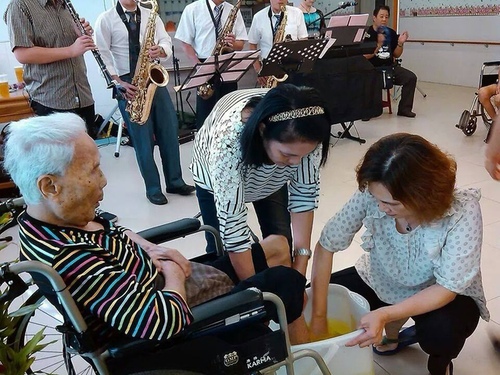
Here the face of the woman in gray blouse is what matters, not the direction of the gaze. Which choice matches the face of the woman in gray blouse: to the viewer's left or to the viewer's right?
to the viewer's left

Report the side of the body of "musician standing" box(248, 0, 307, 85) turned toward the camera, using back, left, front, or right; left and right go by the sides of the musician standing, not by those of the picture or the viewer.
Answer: front

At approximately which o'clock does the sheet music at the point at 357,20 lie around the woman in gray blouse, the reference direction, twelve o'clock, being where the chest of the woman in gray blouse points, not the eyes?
The sheet music is roughly at 4 o'clock from the woman in gray blouse.

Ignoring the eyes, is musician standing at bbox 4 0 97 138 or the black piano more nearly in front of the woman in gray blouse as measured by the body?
the musician standing

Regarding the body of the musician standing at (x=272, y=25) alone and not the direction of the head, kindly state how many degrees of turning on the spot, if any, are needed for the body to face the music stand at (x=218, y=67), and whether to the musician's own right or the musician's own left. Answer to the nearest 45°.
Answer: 0° — they already face it

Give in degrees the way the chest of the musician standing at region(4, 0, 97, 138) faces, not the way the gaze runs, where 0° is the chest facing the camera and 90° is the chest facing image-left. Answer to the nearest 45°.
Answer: approximately 315°

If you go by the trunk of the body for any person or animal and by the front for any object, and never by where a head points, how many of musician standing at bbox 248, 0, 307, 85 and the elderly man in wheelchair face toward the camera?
1

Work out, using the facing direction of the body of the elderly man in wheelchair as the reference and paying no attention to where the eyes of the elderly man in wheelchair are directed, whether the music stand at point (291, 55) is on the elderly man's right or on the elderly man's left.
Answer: on the elderly man's left

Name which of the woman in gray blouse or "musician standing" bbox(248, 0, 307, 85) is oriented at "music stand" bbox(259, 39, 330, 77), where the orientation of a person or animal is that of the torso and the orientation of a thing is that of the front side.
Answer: the musician standing

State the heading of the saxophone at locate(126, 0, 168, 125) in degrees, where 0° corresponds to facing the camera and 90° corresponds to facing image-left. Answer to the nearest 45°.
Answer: approximately 315°

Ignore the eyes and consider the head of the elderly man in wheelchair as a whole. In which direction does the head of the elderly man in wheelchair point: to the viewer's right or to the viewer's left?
to the viewer's right

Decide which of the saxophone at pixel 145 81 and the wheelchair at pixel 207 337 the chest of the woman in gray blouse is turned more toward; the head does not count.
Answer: the wheelchair

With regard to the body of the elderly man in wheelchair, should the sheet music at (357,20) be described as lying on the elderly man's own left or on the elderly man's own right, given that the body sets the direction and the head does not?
on the elderly man's own left

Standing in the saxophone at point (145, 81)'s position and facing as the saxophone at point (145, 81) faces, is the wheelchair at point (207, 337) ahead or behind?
ahead

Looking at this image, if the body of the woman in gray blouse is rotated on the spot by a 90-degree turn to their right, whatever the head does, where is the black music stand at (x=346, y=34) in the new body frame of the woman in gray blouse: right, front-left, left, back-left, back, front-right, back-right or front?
front-right

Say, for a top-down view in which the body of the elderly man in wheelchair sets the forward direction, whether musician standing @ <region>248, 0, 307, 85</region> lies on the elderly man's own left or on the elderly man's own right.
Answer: on the elderly man's own left

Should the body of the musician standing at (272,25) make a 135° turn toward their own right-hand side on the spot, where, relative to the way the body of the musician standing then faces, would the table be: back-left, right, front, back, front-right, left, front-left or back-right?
left

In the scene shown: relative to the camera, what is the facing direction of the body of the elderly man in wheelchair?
to the viewer's right

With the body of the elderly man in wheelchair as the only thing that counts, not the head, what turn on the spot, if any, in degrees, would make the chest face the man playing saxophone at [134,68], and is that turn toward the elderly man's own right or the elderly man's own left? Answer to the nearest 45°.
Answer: approximately 90° to the elderly man's own left

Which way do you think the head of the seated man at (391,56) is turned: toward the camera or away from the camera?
toward the camera
